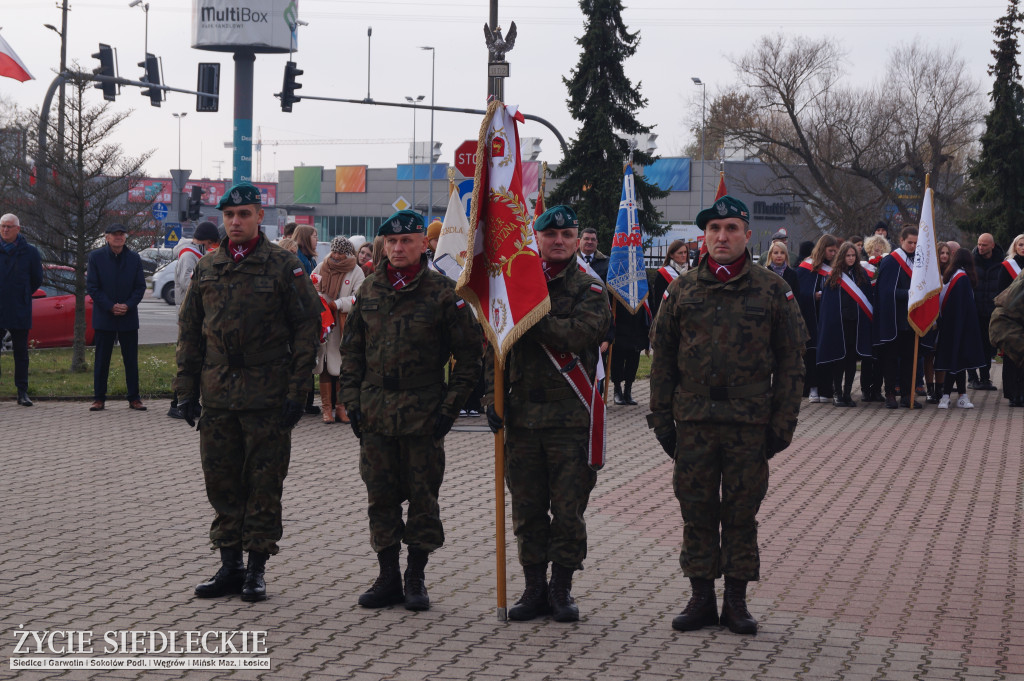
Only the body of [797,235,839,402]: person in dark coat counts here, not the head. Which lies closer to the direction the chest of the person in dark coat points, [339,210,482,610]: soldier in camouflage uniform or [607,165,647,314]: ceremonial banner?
the soldier in camouflage uniform

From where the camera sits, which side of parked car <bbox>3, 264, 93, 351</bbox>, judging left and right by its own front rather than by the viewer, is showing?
left

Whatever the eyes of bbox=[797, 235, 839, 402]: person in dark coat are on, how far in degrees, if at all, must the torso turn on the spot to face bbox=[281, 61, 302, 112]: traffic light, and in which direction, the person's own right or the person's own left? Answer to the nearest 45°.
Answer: approximately 180°

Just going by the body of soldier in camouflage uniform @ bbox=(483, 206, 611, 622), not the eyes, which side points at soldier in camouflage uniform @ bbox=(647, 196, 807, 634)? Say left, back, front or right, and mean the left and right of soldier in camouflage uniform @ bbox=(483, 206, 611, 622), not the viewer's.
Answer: left

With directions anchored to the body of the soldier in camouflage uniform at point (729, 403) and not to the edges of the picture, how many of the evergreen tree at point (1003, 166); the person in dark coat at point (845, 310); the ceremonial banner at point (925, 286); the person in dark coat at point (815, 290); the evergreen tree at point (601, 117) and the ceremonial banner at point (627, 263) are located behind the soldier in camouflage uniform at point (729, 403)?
6

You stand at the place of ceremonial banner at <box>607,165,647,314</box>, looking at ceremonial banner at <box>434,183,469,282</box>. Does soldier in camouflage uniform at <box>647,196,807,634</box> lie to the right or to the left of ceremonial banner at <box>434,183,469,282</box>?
left

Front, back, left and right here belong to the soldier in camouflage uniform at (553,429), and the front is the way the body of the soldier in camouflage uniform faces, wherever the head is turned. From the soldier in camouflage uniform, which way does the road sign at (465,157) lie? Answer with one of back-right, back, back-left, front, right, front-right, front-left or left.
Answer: back

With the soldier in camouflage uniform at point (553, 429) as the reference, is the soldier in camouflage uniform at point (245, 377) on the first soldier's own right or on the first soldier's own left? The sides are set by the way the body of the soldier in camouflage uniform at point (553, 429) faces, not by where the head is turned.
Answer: on the first soldier's own right

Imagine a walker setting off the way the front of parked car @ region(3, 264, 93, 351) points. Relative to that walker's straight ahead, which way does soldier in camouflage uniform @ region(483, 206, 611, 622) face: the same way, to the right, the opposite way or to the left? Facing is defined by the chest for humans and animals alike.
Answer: to the left

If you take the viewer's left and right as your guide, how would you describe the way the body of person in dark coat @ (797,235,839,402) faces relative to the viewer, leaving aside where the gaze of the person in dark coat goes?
facing the viewer and to the right of the viewer

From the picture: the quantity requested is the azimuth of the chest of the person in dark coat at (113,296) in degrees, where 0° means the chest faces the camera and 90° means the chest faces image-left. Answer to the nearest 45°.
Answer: approximately 0°

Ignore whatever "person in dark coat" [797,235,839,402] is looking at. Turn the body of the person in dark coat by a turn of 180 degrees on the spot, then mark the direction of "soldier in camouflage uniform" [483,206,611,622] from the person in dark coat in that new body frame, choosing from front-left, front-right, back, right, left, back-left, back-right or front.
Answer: back-left
